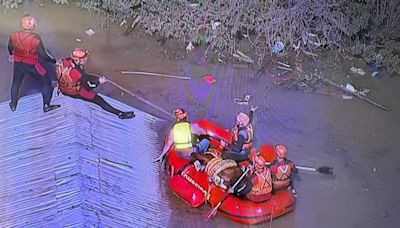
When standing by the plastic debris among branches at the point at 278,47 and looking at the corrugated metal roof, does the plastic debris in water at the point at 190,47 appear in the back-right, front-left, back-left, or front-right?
front-right

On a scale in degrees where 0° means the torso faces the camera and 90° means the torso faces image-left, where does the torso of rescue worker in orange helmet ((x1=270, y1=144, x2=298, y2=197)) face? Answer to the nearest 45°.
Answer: approximately 180°

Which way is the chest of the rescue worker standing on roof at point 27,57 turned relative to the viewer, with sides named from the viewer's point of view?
facing away from the viewer and to the right of the viewer

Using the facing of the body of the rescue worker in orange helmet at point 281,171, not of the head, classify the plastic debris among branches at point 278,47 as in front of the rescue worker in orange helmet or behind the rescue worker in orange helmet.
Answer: in front

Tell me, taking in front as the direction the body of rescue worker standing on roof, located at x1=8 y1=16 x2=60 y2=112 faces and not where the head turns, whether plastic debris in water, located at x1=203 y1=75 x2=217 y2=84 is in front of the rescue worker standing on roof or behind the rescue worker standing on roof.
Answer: in front

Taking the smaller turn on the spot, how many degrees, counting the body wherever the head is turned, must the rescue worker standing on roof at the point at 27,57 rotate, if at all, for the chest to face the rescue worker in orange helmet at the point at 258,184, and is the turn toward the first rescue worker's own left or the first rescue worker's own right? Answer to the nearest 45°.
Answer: approximately 90° to the first rescue worker's own right

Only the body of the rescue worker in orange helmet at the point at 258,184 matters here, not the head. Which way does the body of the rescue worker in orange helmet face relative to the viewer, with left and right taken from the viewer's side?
facing away from the viewer and to the left of the viewer

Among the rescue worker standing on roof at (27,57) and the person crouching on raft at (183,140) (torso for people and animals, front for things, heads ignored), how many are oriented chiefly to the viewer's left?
0
